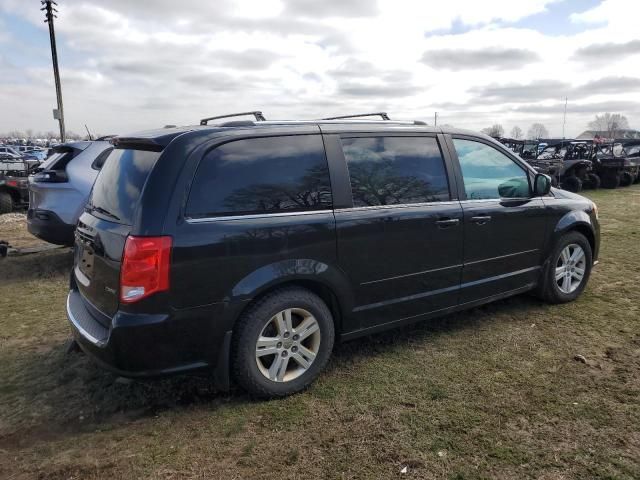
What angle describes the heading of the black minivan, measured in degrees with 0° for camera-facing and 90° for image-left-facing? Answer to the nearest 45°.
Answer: approximately 225°

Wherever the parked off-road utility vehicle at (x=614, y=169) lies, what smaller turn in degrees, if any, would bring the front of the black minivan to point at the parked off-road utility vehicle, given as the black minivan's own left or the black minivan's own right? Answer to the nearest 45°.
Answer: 0° — it already faces it

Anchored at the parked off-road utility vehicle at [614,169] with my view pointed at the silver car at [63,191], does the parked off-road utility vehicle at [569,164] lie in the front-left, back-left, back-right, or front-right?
front-right

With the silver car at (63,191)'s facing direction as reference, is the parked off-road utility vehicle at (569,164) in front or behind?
in front

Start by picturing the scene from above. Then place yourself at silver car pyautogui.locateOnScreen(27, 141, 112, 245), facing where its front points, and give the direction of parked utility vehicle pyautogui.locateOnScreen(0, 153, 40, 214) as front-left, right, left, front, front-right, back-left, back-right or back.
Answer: front-left

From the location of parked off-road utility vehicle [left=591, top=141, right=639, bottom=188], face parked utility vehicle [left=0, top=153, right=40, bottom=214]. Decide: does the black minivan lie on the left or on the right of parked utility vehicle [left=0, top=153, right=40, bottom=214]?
left

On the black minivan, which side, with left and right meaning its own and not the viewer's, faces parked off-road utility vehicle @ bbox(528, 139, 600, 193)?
front

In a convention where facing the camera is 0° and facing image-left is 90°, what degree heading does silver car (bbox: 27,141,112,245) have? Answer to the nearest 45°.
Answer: approximately 225°

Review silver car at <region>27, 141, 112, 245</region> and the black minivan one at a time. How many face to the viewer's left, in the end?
0

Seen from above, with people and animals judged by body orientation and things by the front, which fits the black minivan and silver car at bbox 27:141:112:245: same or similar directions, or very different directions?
same or similar directions

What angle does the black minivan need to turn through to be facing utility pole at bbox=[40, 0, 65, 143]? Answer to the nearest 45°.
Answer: approximately 90° to its left

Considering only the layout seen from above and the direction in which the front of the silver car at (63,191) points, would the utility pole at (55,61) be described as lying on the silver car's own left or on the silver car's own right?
on the silver car's own left
